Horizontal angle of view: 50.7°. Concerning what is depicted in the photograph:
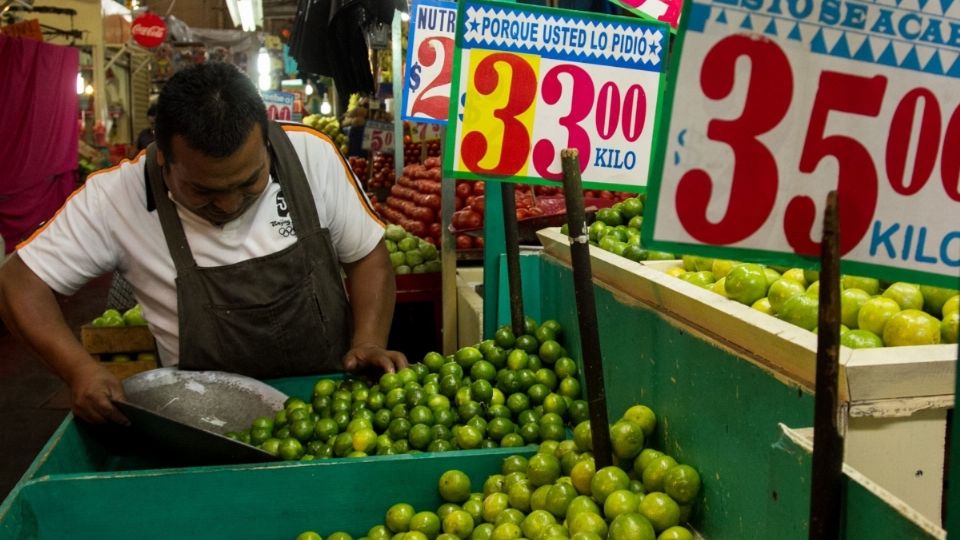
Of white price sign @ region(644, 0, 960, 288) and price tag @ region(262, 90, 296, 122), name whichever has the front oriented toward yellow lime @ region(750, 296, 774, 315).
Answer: the price tag

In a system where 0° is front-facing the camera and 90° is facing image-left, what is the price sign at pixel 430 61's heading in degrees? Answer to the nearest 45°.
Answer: approximately 0°

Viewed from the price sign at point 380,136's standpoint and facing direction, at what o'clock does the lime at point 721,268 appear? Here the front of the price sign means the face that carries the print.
The lime is roughly at 12 o'clock from the price sign.

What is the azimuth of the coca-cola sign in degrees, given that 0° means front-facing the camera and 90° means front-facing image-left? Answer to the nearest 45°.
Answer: approximately 0°

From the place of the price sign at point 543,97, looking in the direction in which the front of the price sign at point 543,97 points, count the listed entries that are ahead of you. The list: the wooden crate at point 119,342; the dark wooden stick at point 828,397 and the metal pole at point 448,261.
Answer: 1

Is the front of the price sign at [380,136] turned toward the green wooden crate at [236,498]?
yes
